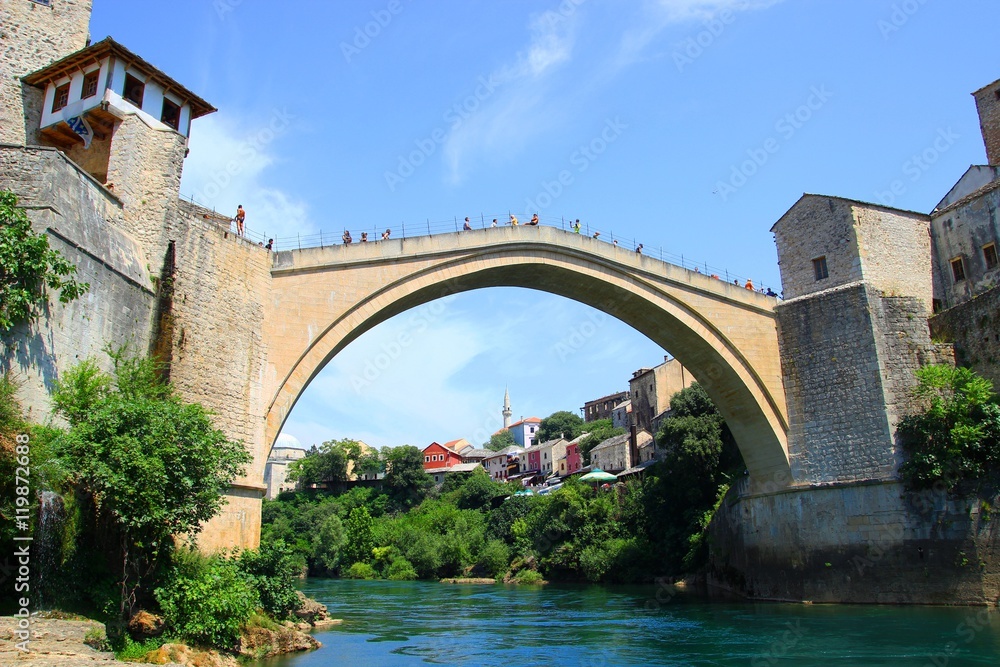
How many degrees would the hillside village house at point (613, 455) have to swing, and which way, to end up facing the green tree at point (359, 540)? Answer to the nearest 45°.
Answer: approximately 45° to its right

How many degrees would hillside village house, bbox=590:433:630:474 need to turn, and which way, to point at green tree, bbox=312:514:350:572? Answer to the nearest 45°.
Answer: approximately 45° to its right

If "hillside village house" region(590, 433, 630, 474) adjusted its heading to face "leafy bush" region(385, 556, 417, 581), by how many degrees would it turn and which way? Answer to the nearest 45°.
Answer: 0° — it already faces it

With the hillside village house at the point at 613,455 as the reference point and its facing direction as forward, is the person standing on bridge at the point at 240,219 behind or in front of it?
in front

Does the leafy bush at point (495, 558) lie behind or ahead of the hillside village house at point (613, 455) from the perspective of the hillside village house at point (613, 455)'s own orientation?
ahead

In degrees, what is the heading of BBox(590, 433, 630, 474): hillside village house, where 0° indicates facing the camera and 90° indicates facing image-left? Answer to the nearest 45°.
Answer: approximately 45°

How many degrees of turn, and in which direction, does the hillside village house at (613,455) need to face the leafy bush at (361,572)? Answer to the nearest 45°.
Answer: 0° — it already faces it

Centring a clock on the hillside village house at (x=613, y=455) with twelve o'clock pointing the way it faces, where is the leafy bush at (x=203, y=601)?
The leafy bush is roughly at 11 o'clock from the hillside village house.

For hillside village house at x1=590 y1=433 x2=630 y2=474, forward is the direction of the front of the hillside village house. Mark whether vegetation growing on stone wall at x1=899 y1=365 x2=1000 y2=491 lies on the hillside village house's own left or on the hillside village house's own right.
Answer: on the hillside village house's own left

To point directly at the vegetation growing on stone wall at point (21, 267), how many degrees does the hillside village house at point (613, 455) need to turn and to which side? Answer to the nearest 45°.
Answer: approximately 45° to its left

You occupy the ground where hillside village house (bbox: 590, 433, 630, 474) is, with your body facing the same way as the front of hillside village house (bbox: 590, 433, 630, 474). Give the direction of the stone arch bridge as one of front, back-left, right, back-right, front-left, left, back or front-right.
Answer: front-left
